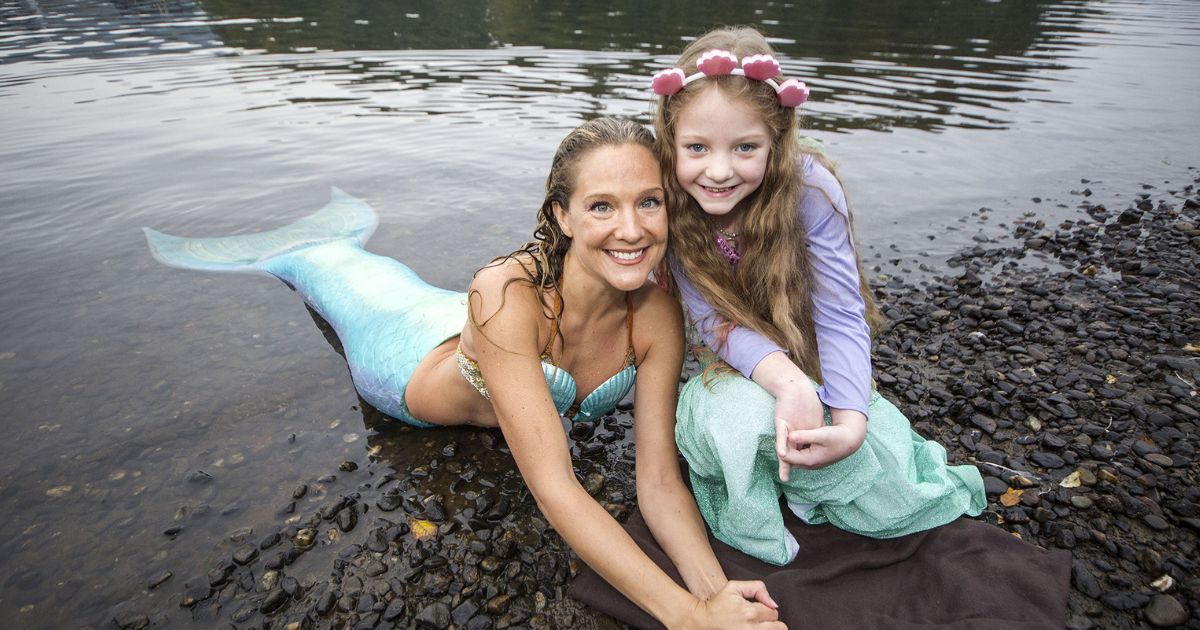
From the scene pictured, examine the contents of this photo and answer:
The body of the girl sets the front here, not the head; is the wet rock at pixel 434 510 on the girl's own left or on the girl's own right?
on the girl's own right

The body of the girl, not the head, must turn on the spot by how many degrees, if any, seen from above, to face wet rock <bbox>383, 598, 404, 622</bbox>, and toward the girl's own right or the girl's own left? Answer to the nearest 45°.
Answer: approximately 45° to the girl's own right

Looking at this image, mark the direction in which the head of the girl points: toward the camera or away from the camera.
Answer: toward the camera

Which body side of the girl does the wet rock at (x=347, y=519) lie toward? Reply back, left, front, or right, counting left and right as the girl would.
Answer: right

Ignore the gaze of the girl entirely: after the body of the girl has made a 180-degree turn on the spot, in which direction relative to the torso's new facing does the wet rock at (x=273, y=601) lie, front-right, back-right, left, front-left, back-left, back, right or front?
back-left

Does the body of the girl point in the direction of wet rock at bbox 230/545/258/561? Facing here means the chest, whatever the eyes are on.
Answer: no

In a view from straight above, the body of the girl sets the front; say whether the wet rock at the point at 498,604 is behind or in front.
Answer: in front

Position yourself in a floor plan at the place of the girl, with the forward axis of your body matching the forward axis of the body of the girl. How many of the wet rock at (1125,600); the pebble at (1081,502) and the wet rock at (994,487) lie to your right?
0

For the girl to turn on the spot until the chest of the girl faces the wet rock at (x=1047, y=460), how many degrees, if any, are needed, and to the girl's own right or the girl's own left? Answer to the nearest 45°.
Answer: approximately 135° to the girl's own left

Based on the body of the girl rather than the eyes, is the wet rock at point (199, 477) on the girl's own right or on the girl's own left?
on the girl's own right

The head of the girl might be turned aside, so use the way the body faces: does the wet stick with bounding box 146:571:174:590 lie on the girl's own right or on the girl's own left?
on the girl's own right

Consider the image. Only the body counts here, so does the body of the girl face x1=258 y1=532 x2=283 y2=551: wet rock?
no

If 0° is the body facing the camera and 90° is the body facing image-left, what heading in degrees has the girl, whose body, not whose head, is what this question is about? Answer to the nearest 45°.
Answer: approximately 0°

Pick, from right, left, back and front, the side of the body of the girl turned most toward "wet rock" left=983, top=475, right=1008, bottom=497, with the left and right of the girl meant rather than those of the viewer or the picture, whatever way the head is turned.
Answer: left

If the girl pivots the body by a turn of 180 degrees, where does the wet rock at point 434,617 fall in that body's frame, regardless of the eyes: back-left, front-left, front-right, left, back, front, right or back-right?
back-left

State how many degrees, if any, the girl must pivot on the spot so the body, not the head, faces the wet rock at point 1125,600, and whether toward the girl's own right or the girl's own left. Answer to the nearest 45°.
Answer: approximately 90° to the girl's own left

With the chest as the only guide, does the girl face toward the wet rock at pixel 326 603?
no
